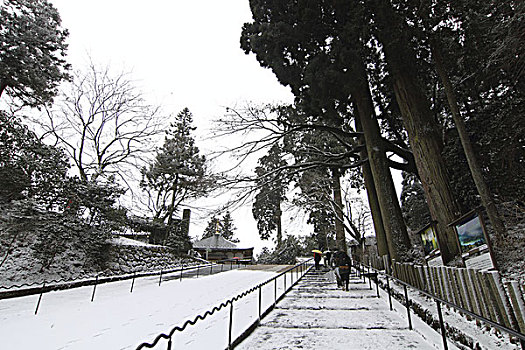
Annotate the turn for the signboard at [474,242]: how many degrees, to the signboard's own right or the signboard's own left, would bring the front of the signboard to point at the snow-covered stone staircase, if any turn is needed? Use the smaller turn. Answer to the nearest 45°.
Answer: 0° — it already faces it

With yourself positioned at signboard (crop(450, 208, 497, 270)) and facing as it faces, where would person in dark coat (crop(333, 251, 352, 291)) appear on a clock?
The person in dark coat is roughly at 3 o'clock from the signboard.

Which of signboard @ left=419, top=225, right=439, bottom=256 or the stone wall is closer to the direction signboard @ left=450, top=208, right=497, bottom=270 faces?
the stone wall

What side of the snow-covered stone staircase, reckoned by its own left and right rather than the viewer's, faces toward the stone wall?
right

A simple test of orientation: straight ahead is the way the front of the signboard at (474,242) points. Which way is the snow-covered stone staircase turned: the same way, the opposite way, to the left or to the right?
to the left

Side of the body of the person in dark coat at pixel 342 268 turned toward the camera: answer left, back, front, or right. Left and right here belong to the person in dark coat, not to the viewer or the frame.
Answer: back

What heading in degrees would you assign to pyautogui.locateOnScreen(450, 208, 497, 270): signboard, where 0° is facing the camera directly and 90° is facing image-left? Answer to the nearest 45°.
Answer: approximately 45°
